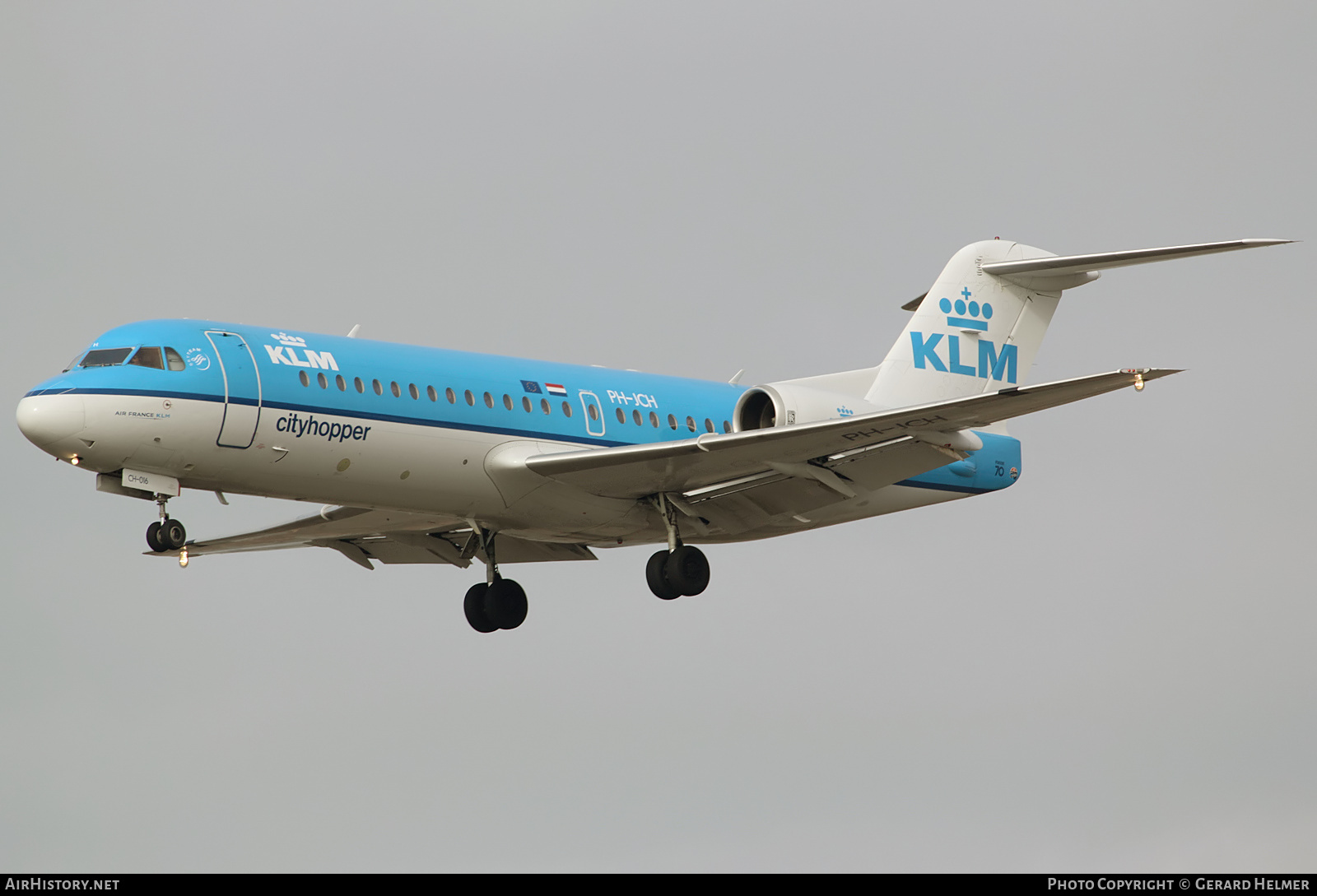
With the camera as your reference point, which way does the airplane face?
facing the viewer and to the left of the viewer
